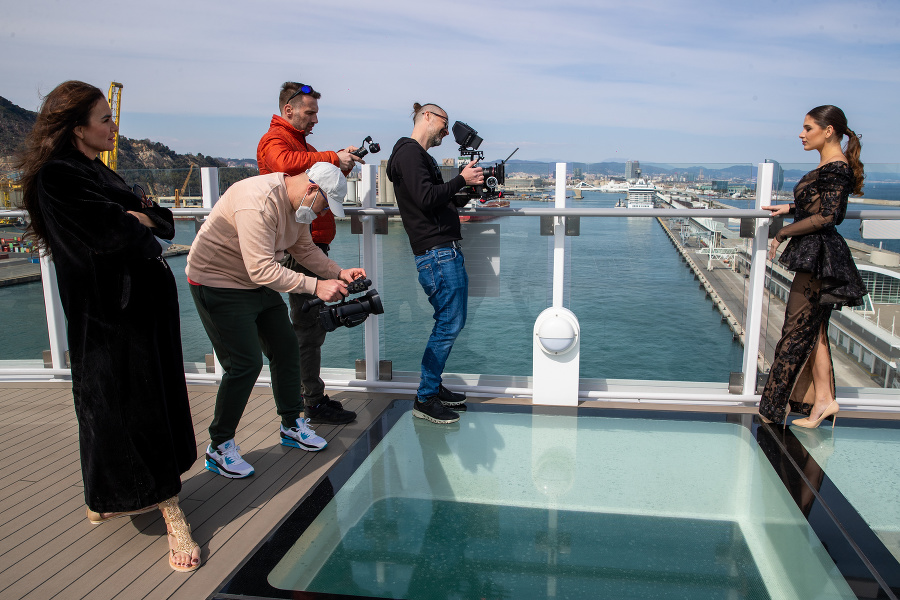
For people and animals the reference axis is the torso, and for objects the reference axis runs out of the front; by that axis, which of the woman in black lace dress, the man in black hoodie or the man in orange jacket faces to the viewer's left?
the woman in black lace dress

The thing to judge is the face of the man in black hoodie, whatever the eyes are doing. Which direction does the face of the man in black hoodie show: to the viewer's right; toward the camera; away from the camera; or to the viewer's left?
to the viewer's right

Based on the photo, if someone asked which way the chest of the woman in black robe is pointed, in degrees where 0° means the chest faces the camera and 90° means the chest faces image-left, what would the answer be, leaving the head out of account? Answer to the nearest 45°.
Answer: approximately 270°

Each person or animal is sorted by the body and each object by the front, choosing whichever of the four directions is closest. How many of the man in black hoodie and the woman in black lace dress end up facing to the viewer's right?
1

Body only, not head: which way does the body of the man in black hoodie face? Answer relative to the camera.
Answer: to the viewer's right

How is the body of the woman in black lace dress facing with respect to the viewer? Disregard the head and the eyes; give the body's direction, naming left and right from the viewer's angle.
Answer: facing to the left of the viewer

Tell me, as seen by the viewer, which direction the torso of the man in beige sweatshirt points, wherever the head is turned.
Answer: to the viewer's right

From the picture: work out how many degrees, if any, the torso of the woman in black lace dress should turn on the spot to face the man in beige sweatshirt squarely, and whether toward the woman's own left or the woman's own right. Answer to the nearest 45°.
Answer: approximately 45° to the woman's own left

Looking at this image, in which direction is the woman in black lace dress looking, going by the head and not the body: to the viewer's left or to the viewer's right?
to the viewer's left

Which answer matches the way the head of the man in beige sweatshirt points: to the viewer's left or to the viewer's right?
to the viewer's right

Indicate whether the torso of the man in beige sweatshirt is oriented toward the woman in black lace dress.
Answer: yes

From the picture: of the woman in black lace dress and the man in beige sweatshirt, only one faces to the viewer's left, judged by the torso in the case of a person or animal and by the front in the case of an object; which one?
the woman in black lace dress

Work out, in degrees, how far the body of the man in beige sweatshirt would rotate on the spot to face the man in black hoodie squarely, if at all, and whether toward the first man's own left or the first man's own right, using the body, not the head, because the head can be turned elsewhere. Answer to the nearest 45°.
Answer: approximately 45° to the first man's own left

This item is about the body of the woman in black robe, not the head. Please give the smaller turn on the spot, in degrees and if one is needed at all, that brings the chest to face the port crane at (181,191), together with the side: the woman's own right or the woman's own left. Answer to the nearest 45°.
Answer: approximately 90° to the woman's own left
